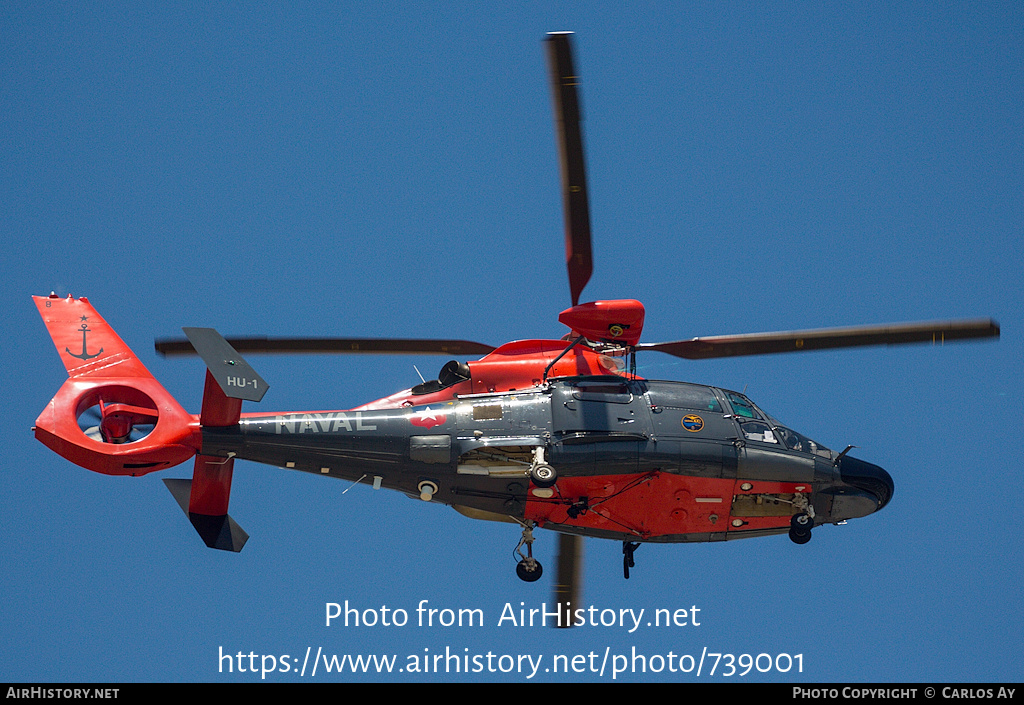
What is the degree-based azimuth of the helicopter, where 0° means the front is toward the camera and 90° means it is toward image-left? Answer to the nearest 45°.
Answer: approximately 270°
